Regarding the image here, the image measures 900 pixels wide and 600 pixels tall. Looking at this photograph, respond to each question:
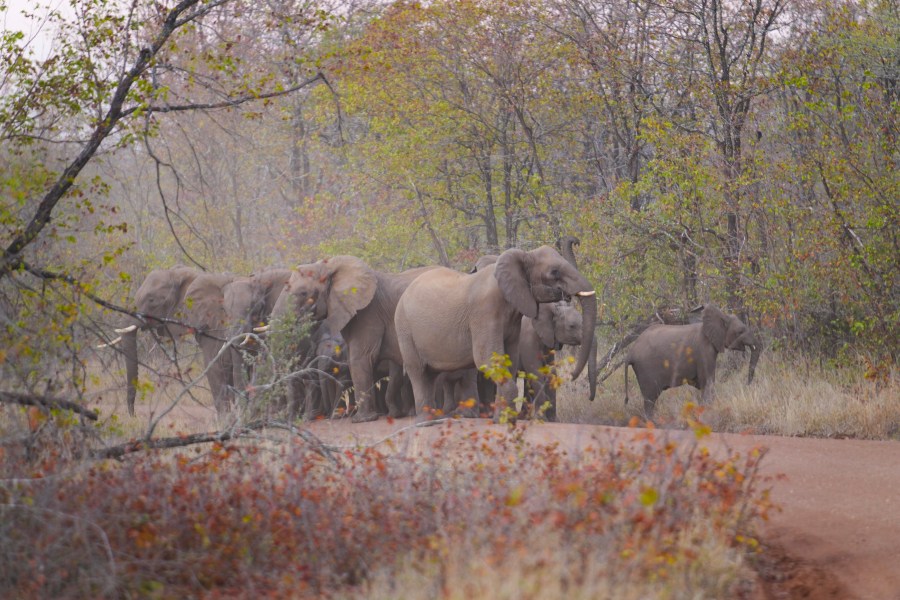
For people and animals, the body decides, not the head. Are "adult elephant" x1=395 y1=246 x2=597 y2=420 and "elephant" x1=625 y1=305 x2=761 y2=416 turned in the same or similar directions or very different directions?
same or similar directions

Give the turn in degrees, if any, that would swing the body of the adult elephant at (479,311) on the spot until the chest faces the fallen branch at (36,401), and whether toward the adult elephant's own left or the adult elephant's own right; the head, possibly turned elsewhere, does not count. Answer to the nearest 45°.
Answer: approximately 135° to the adult elephant's own right

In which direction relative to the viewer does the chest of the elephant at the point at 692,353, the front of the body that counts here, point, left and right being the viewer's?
facing to the right of the viewer

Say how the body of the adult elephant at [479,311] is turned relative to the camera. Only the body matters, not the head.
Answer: to the viewer's right

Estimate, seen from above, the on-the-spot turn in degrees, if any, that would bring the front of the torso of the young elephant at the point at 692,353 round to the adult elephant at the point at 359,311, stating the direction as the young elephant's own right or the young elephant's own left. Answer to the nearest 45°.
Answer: approximately 180°

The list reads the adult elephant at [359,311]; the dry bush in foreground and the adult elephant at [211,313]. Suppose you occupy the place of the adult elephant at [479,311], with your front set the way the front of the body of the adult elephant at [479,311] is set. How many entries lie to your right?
1

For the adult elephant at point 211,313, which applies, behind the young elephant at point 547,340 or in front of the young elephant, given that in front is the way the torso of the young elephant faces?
behind

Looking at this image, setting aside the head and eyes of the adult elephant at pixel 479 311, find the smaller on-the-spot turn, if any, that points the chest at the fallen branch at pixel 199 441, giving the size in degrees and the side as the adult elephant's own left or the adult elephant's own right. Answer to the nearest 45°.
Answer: approximately 90° to the adult elephant's own right
